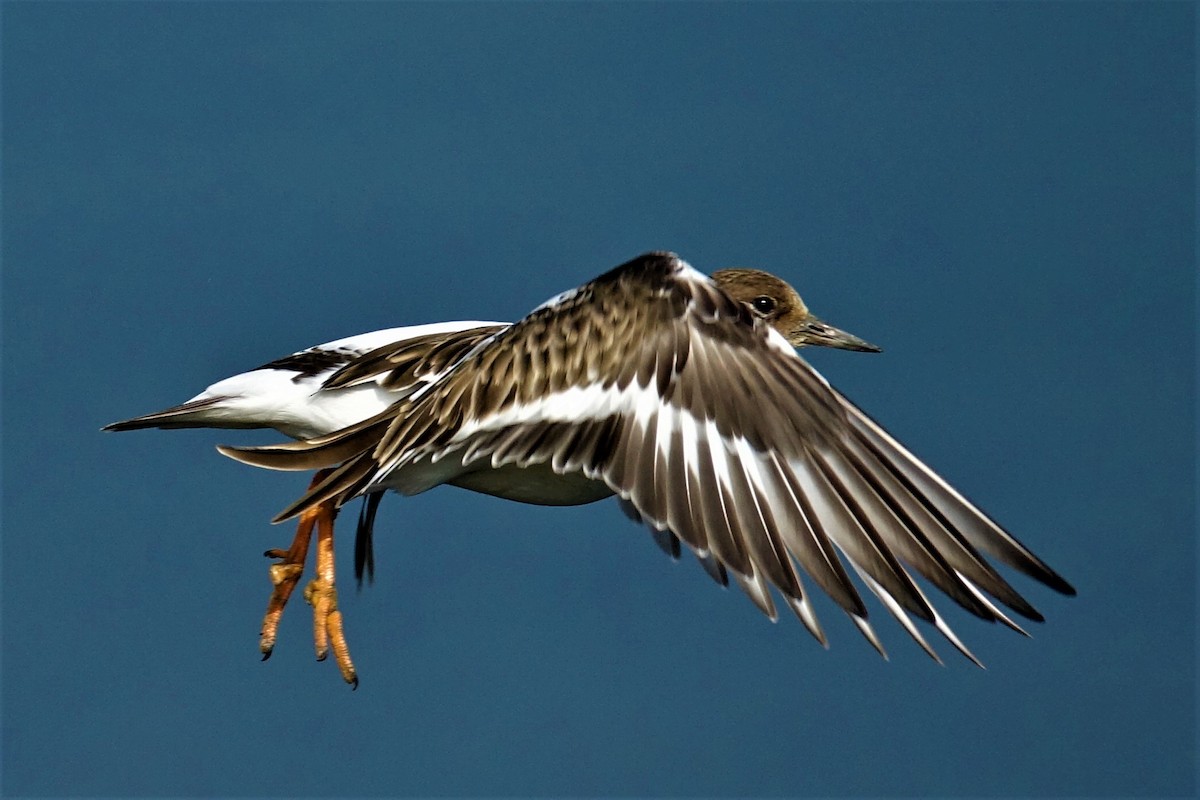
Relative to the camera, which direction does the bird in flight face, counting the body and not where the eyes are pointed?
to the viewer's right
